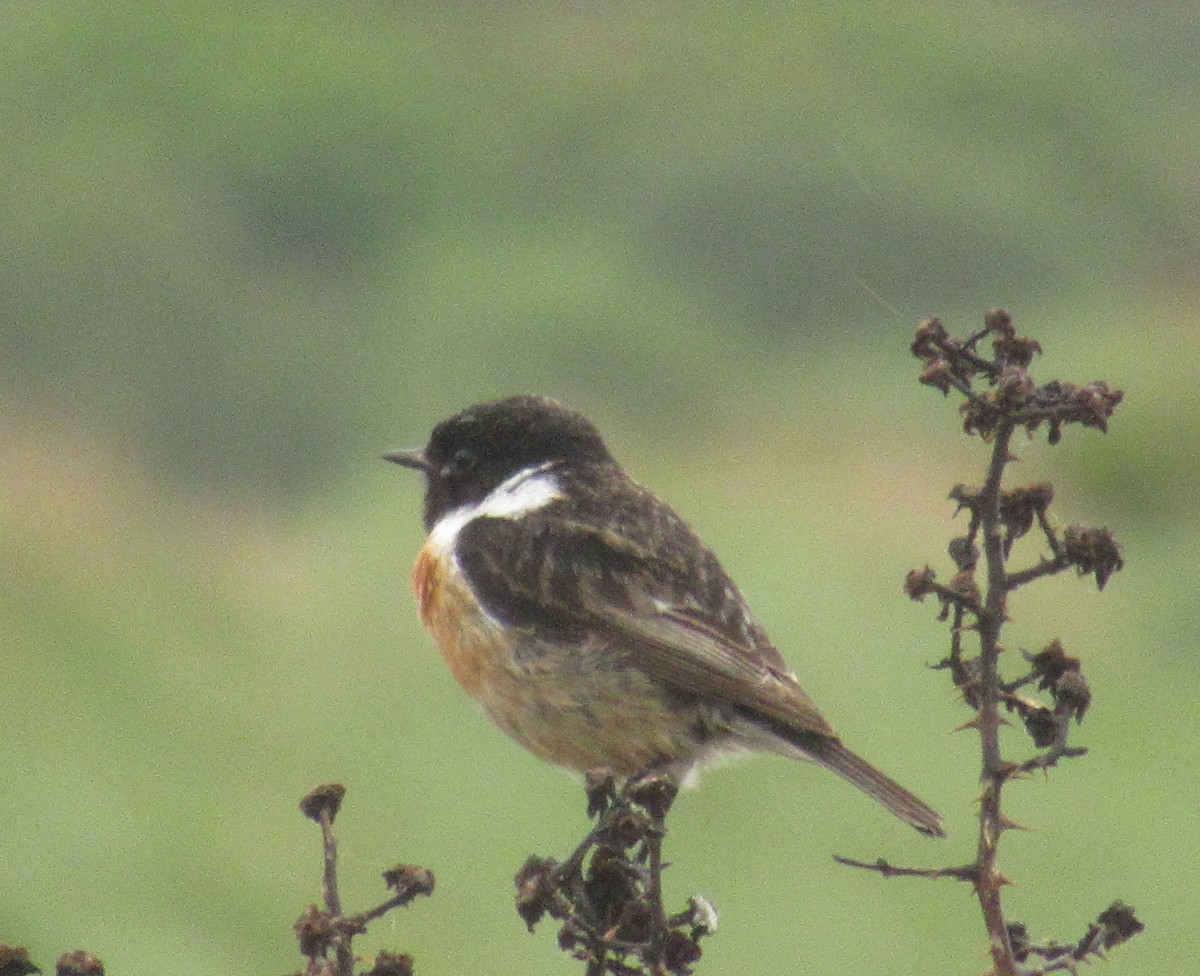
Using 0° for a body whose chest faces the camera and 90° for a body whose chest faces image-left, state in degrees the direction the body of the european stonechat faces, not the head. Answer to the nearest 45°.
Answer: approximately 90°
